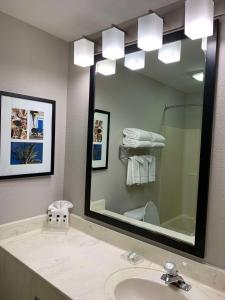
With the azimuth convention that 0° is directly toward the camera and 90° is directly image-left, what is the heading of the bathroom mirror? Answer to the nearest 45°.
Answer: approximately 45°

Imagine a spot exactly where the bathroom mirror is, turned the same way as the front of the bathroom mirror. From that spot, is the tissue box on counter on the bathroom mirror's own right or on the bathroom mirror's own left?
on the bathroom mirror's own right

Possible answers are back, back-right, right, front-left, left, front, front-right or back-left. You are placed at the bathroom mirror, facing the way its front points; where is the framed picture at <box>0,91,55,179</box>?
front-right
